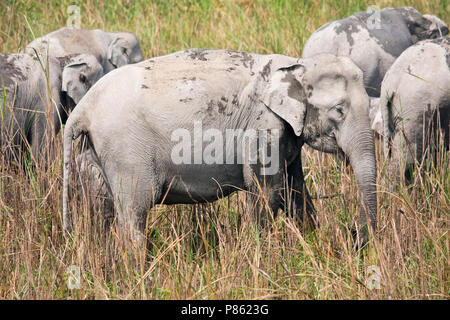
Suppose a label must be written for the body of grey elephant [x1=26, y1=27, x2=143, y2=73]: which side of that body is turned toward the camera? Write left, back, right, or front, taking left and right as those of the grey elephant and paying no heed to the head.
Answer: right

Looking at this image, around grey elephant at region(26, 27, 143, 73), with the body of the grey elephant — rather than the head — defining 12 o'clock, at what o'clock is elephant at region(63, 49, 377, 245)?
The elephant is roughly at 3 o'clock from the grey elephant.

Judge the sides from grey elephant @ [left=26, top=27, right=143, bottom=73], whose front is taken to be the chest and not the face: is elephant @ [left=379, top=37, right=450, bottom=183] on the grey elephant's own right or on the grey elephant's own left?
on the grey elephant's own right

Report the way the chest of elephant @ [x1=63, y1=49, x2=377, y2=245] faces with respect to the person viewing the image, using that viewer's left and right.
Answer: facing to the right of the viewer

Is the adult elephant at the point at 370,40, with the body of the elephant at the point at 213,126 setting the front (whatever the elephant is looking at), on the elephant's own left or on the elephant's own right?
on the elephant's own left

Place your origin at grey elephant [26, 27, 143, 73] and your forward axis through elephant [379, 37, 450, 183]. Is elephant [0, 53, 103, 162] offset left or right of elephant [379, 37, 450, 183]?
right

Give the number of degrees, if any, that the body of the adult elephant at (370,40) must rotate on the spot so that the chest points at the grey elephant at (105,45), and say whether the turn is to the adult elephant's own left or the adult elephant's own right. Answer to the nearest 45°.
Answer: approximately 180°

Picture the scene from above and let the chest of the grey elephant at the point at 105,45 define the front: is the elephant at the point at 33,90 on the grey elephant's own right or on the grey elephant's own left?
on the grey elephant's own right

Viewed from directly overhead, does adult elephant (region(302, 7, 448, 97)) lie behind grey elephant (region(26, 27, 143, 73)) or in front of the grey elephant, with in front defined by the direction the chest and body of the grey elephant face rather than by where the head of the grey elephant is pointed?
in front
